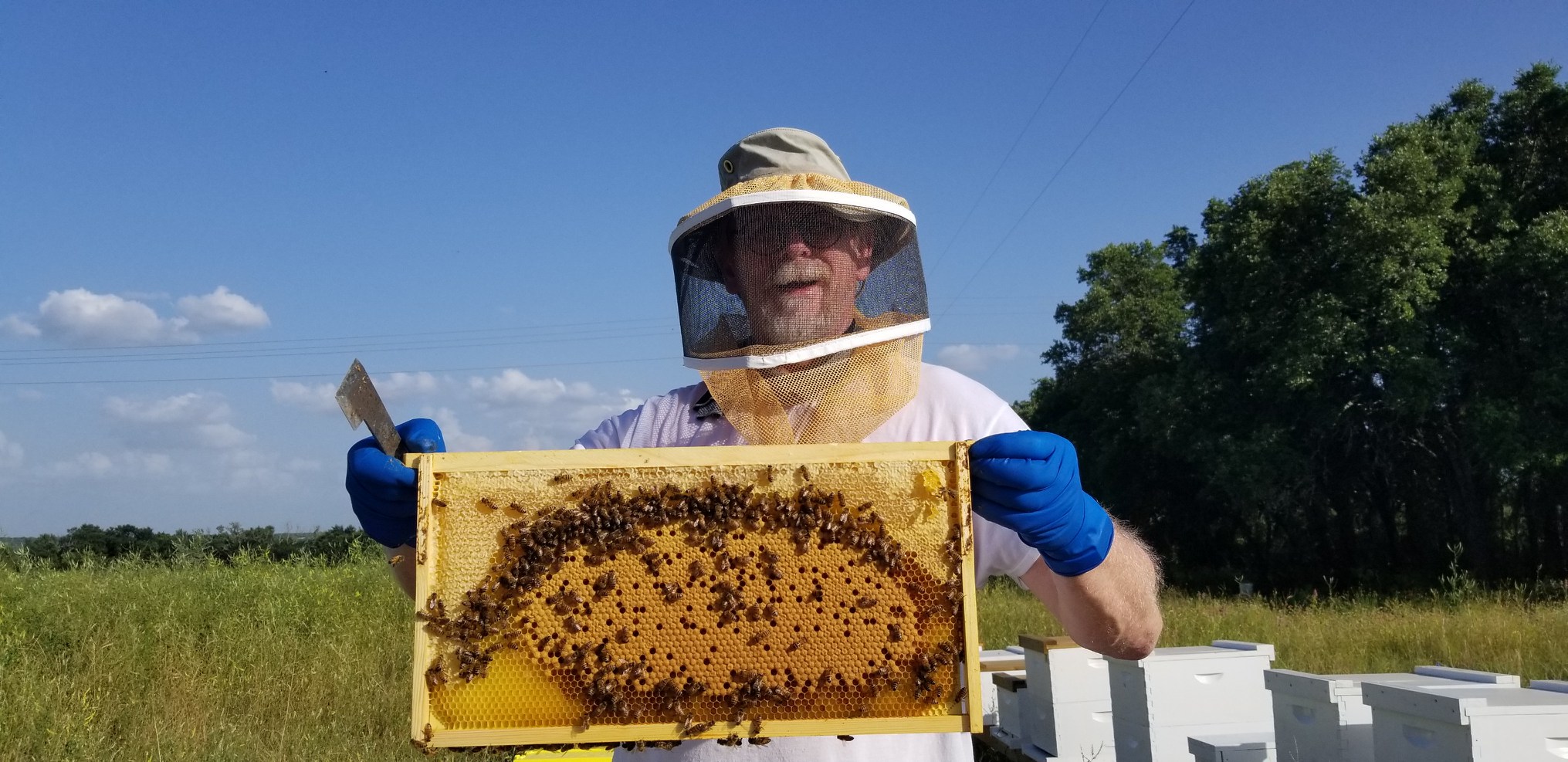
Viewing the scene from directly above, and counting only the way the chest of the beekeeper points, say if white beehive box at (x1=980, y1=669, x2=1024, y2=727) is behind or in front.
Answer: behind

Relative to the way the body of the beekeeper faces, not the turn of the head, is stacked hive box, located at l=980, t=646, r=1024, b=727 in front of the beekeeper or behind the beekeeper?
behind

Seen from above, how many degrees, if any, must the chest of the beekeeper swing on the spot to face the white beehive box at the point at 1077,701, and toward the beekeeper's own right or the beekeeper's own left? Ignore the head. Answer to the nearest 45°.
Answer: approximately 180°

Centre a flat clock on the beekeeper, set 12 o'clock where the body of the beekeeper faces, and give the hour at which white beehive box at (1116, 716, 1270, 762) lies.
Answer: The white beehive box is roughly at 7 o'clock from the beekeeper.

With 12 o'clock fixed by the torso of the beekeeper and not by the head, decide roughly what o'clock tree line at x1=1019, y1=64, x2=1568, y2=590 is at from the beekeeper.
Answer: The tree line is roughly at 7 o'clock from the beekeeper.

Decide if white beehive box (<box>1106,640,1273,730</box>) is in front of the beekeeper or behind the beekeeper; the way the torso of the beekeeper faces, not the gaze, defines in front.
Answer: behind

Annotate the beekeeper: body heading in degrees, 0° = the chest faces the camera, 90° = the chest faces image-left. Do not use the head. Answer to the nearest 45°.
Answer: approximately 0°

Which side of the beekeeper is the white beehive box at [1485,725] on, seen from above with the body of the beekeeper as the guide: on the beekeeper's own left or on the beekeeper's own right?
on the beekeeper's own left

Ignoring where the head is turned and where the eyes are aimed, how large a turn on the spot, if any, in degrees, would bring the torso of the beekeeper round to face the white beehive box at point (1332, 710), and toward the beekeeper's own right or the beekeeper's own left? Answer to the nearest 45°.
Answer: approximately 135° to the beekeeper's own left
